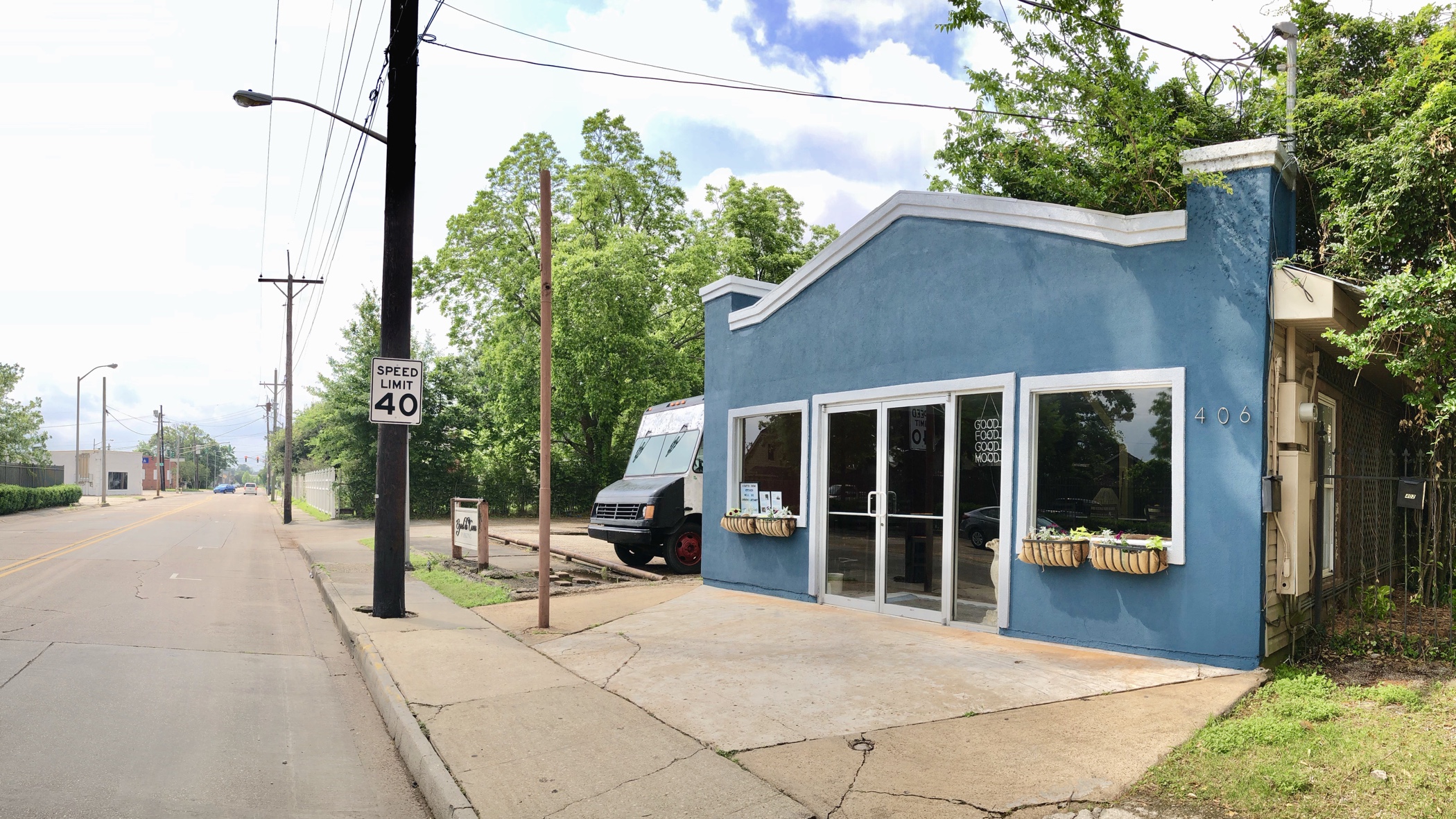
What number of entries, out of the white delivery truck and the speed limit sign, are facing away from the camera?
0

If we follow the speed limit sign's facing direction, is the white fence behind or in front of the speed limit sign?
behind

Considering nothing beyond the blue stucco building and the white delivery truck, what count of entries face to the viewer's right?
0

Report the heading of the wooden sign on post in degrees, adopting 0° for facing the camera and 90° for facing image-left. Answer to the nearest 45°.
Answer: approximately 45°

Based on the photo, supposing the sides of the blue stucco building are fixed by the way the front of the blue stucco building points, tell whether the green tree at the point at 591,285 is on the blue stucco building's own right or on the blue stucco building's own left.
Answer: on the blue stucco building's own right

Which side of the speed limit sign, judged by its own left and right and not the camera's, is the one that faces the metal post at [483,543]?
back

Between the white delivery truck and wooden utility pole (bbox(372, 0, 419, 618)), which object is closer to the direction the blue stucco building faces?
the wooden utility pole
